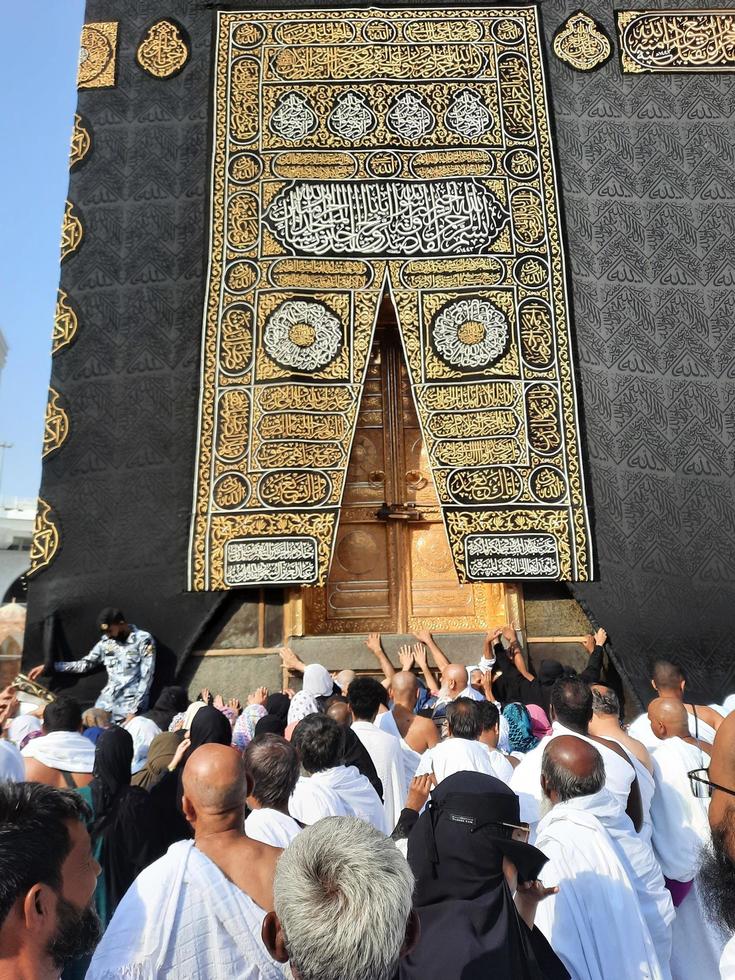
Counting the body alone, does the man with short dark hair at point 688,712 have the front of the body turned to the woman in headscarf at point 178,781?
no

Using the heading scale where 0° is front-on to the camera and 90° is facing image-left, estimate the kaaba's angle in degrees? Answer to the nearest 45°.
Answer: approximately 0°

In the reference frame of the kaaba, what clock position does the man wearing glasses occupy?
The man wearing glasses is roughly at 12 o'clock from the kaaba.

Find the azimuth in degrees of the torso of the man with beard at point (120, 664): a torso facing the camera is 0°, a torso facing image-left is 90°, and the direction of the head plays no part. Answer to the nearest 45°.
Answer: approximately 45°

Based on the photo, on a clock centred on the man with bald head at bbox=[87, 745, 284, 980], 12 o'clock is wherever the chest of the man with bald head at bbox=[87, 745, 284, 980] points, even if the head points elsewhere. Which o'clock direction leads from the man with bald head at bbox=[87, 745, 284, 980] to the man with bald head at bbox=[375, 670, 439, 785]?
the man with bald head at bbox=[375, 670, 439, 785] is roughly at 1 o'clock from the man with bald head at bbox=[87, 745, 284, 980].

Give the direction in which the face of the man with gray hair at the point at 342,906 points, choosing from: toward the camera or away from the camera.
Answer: away from the camera

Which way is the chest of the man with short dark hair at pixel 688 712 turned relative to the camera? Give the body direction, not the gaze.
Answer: away from the camera

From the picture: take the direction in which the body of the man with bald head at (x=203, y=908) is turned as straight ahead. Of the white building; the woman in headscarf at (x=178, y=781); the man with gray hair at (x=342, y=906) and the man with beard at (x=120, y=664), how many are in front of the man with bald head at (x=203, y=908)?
3

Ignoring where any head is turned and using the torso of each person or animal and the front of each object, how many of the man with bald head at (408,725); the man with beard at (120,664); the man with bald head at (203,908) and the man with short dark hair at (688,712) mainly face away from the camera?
3

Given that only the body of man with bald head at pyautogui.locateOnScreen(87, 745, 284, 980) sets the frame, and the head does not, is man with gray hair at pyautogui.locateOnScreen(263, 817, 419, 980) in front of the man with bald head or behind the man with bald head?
behind

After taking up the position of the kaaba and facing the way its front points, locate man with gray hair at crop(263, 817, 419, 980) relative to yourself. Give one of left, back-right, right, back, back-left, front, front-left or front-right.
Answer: front

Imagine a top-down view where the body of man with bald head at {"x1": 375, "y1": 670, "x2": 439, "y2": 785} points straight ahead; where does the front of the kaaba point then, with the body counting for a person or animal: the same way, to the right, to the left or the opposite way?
the opposite way

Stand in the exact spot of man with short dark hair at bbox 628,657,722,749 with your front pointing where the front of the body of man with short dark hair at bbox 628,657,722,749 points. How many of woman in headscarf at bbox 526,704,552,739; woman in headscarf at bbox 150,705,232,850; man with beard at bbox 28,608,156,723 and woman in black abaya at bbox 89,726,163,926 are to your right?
0

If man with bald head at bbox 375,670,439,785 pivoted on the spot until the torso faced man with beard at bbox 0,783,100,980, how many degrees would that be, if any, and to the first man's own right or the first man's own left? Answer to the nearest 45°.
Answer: approximately 180°

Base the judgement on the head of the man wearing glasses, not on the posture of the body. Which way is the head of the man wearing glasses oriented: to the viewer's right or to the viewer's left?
to the viewer's left

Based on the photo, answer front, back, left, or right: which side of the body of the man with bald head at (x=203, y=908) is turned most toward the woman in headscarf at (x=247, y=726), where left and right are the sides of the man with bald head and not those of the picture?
front

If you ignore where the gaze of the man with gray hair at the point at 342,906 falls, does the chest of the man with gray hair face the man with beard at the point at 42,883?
no

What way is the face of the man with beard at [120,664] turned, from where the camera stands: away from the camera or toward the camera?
toward the camera

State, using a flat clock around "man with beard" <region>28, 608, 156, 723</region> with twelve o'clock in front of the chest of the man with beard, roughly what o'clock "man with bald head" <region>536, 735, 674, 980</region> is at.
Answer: The man with bald head is roughly at 10 o'clock from the man with beard.

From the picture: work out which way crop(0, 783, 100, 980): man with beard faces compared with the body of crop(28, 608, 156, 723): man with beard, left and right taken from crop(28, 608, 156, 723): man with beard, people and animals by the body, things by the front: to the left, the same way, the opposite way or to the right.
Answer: the opposite way

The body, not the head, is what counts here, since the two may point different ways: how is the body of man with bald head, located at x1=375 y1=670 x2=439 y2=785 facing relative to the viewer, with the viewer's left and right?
facing away from the viewer

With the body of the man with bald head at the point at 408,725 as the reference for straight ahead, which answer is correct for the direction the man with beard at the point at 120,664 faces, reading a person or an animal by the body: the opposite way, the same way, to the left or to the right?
the opposite way
